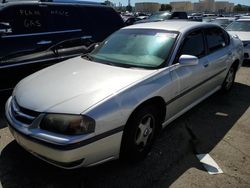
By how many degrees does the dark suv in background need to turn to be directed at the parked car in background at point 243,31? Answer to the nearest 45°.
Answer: approximately 180°

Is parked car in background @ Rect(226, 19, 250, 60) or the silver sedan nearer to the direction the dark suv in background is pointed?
the silver sedan

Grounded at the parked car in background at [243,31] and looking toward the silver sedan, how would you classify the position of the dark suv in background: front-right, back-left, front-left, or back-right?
front-right

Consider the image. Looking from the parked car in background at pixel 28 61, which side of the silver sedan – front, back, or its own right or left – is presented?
right

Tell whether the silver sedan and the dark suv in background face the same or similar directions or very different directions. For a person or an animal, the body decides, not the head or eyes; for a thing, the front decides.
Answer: same or similar directions
